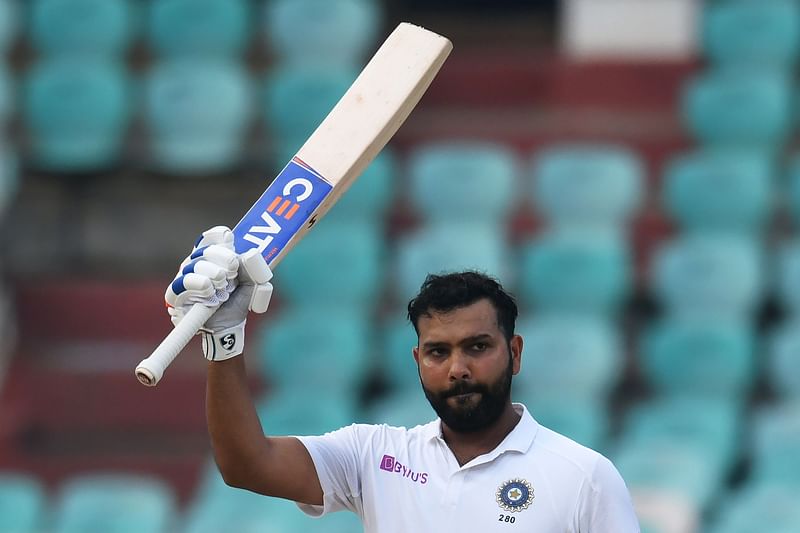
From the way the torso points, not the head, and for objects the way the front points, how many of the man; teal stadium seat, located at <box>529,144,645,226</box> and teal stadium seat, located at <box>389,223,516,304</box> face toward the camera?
3

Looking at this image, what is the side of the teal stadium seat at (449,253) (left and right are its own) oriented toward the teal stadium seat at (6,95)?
right

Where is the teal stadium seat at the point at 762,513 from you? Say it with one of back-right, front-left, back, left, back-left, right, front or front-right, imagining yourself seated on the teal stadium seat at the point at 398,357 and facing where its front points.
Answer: front-left

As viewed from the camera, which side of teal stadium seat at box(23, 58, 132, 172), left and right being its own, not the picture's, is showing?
front

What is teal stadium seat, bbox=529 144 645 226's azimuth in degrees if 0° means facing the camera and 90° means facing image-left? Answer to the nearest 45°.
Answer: approximately 0°

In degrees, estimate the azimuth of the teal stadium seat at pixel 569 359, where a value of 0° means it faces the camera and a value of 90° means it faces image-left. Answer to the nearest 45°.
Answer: approximately 0°

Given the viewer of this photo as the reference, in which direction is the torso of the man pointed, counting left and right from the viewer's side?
facing the viewer

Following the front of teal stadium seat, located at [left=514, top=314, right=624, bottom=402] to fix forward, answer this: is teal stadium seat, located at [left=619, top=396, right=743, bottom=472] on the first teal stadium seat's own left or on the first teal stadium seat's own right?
on the first teal stadium seat's own left
